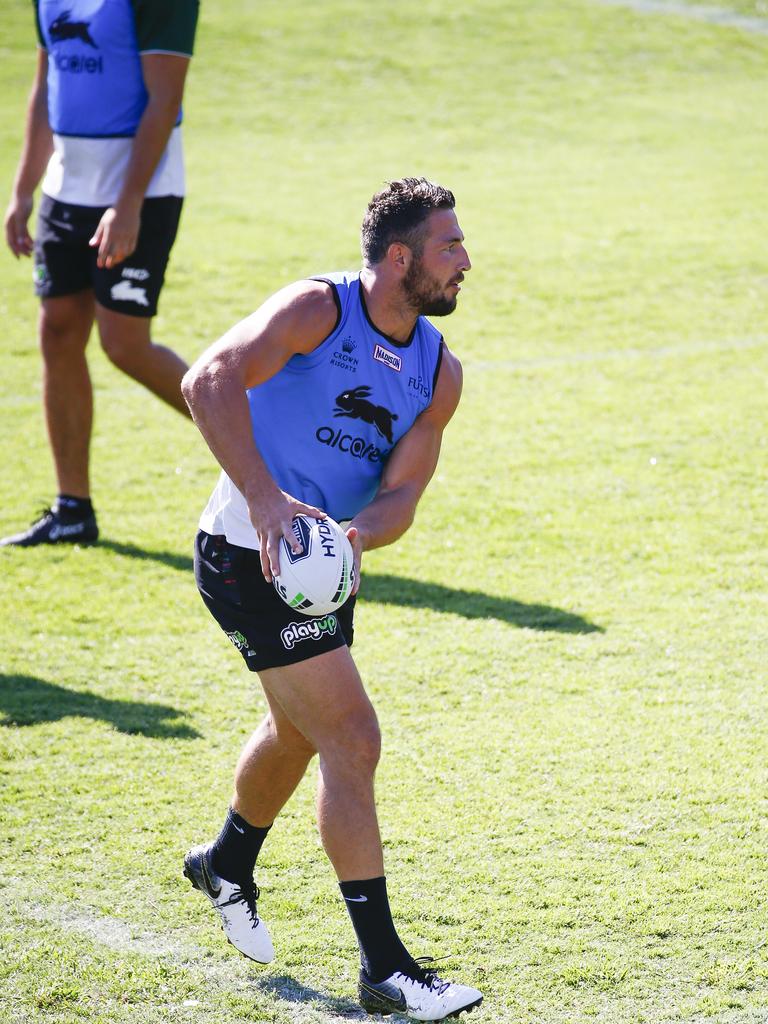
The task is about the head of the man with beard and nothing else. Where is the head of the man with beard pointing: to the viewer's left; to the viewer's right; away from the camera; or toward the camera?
to the viewer's right

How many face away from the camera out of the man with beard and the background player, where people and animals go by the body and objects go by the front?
0

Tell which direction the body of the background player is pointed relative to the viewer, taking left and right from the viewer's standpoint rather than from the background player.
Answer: facing the viewer and to the left of the viewer

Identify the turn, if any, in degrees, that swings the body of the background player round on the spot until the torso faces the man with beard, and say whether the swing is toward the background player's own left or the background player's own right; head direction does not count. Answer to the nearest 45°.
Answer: approximately 45° to the background player's own left

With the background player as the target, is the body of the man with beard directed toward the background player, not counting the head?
no
